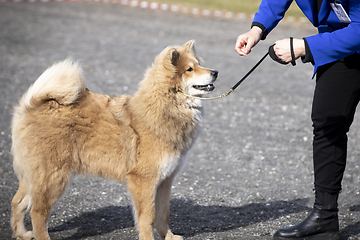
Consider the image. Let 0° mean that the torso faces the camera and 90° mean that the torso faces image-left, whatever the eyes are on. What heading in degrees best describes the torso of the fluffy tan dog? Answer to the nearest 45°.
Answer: approximately 270°

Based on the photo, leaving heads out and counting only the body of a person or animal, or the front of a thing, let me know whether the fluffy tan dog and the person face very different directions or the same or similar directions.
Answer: very different directions

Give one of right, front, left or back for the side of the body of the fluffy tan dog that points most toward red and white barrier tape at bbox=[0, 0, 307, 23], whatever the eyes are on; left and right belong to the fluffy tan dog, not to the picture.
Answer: left

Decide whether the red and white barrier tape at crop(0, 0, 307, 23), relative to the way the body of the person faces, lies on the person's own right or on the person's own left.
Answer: on the person's own right

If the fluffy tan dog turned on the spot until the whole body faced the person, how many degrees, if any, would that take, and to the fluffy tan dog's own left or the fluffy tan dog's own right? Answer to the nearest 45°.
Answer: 0° — it already faces them

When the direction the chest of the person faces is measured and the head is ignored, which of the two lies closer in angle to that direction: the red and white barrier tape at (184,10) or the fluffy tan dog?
the fluffy tan dog

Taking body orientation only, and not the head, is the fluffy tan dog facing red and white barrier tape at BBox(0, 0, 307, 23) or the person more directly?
the person

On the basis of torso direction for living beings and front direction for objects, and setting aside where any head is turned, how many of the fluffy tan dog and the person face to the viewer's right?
1

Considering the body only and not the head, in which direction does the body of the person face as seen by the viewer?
to the viewer's left
